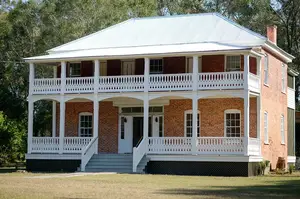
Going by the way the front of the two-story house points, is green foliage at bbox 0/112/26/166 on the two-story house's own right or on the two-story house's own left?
on the two-story house's own right

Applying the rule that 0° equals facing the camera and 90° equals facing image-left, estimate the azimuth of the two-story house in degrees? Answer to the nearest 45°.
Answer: approximately 45°
